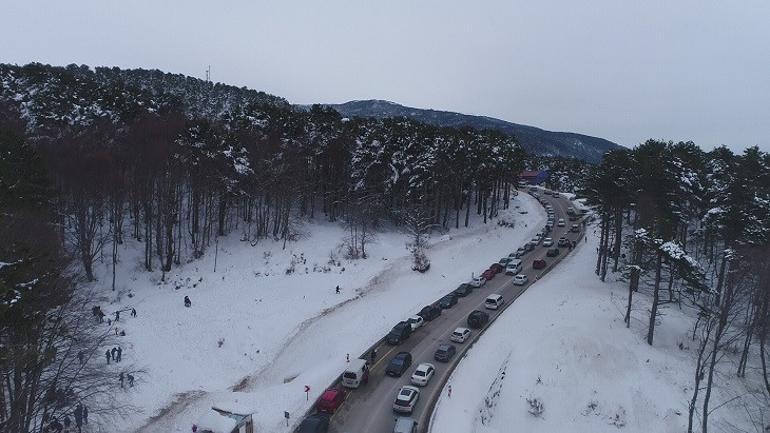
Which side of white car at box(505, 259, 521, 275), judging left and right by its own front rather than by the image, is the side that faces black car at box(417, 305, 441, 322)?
front

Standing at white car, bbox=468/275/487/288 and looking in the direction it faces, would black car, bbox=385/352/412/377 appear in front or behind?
in front

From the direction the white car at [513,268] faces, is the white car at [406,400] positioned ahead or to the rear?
ahead

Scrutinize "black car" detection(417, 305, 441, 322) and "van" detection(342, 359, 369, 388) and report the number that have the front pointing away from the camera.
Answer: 0

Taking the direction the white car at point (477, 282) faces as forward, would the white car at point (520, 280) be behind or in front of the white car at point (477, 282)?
behind

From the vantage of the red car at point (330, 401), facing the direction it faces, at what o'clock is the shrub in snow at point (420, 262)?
The shrub in snow is roughly at 5 o'clock from the red car.

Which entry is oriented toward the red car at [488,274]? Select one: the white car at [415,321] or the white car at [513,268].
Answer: the white car at [513,268]

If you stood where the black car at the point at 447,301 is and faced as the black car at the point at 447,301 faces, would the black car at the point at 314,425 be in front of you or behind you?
in front

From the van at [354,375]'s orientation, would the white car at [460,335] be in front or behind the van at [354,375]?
behind

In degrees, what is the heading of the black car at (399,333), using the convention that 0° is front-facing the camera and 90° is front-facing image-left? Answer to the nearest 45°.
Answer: approximately 45°

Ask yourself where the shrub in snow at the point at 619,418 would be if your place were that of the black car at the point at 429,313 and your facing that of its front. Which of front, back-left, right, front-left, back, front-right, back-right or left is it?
left
